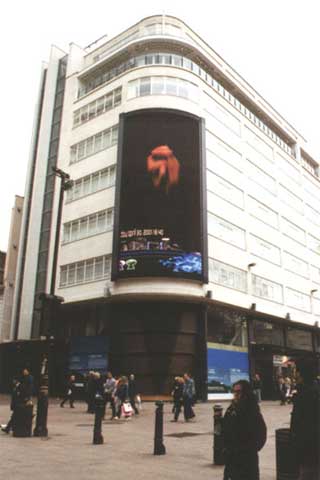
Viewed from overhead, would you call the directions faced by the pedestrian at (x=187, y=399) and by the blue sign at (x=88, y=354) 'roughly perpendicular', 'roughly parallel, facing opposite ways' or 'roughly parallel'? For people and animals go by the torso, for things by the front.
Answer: roughly perpendicular

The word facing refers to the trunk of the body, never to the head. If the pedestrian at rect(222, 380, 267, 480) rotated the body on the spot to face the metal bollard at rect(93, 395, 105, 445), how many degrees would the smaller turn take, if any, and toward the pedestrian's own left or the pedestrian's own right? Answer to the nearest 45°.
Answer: approximately 90° to the pedestrian's own right

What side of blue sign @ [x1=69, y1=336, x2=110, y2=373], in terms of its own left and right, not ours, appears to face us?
front

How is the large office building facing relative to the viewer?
toward the camera

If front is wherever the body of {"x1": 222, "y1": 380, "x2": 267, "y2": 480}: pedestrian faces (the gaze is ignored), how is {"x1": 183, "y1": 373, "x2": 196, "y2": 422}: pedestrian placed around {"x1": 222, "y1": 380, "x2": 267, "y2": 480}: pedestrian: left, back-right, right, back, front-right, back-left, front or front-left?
back-right

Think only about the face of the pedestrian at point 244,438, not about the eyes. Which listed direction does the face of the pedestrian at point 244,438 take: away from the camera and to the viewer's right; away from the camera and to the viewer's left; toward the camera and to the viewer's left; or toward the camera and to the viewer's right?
toward the camera and to the viewer's left

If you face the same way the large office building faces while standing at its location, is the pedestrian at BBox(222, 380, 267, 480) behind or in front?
in front

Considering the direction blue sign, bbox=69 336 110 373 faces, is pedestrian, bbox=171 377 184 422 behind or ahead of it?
ahead

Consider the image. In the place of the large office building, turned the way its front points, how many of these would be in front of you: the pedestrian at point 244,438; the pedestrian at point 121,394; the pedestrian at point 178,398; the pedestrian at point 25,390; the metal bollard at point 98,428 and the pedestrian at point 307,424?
6

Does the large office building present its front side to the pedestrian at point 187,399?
yes

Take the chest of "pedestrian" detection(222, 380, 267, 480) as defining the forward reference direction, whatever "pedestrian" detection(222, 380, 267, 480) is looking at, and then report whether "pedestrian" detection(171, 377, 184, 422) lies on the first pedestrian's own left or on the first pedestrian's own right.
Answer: on the first pedestrian's own right

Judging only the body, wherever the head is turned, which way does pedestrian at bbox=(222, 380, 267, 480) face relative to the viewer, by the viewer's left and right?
facing the viewer and to the left of the viewer
